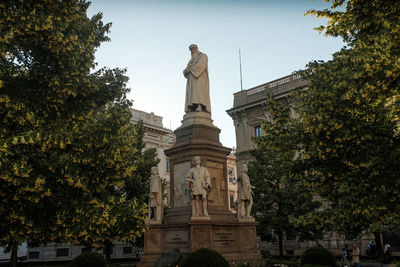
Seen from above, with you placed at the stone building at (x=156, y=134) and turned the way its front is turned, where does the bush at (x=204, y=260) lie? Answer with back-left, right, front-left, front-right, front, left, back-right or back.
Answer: front-right

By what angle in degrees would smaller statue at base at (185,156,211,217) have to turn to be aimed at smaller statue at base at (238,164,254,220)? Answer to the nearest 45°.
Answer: approximately 135° to its left

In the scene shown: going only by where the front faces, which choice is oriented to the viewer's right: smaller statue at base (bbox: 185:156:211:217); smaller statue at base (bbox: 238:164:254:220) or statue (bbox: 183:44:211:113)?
smaller statue at base (bbox: 238:164:254:220)

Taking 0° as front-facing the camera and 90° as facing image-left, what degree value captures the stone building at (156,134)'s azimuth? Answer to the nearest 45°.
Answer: approximately 315°

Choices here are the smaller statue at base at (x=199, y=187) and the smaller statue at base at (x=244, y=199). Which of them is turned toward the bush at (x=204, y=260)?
the smaller statue at base at (x=199, y=187)

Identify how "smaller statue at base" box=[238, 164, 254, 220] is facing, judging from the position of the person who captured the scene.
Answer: facing to the right of the viewer

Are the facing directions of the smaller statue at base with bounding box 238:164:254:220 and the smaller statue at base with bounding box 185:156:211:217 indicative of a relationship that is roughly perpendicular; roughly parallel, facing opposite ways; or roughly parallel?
roughly perpendicular

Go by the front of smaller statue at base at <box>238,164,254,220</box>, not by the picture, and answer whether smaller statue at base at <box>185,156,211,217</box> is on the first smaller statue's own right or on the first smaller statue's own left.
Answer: on the first smaller statue's own right

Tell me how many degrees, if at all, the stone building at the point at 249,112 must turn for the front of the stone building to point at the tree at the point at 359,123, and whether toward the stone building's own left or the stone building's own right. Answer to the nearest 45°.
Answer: approximately 45° to the stone building's own left

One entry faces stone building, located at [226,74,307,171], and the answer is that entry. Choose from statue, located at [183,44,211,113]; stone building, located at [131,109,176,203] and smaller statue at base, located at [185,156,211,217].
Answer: stone building, located at [131,109,176,203]

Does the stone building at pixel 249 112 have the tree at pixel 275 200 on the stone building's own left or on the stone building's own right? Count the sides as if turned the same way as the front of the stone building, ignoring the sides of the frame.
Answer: on the stone building's own left
